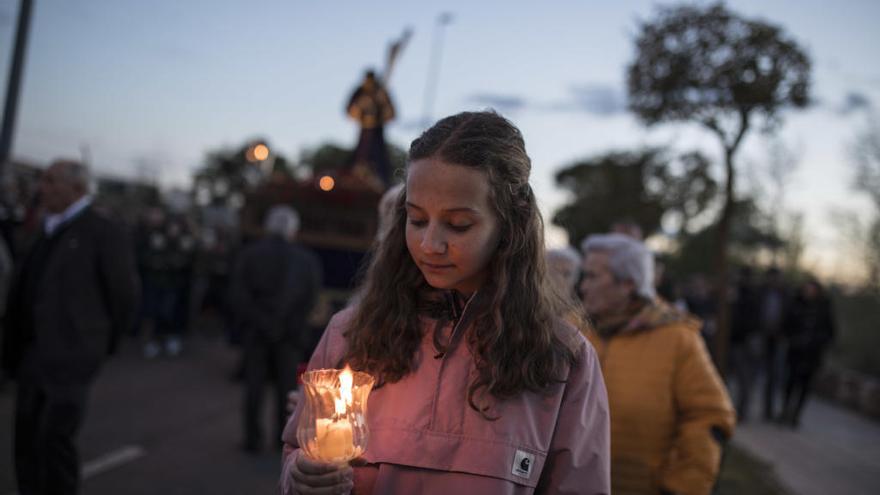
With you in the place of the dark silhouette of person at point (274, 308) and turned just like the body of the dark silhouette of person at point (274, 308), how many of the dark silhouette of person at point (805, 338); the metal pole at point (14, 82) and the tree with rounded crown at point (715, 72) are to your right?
2

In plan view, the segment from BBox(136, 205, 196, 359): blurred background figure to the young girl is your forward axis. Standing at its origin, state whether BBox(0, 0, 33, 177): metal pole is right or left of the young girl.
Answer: right

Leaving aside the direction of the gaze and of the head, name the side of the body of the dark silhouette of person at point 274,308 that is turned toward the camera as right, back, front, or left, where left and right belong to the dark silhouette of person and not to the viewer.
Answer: back

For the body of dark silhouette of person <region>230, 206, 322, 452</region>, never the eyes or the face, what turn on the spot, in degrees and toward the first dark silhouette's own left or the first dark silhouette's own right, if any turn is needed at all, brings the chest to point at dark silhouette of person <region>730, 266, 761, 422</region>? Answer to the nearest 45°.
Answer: approximately 90° to the first dark silhouette's own right

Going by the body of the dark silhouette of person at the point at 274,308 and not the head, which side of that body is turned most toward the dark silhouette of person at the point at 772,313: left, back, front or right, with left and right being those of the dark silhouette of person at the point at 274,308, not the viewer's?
right
